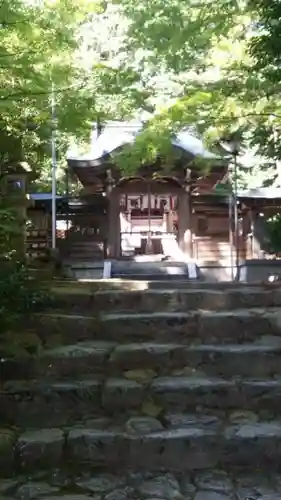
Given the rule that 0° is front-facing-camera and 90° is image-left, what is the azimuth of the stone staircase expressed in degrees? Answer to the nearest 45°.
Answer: approximately 0°
